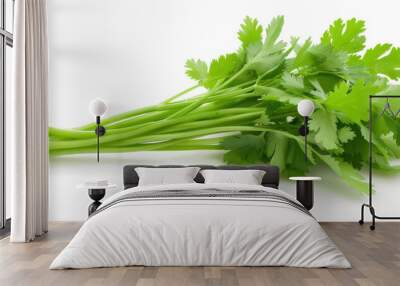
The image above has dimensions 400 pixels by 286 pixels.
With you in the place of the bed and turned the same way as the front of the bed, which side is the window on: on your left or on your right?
on your right

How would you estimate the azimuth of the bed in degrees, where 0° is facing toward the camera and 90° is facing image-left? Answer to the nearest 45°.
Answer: approximately 0°

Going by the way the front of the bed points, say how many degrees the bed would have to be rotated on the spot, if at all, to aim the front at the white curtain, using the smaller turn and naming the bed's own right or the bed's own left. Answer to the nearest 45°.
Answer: approximately 135° to the bed's own right
